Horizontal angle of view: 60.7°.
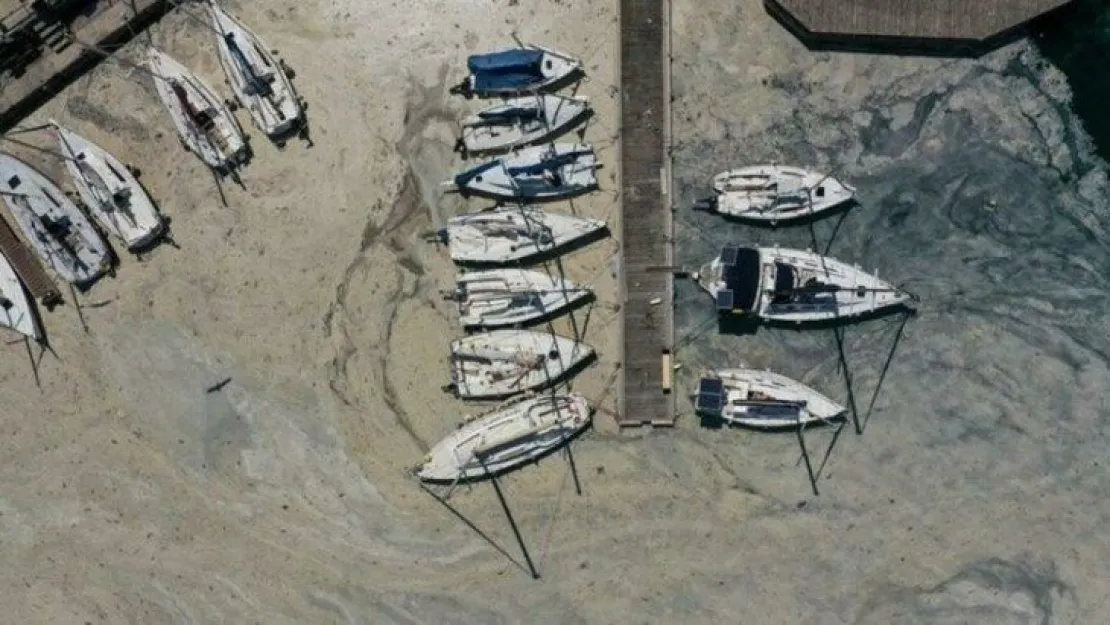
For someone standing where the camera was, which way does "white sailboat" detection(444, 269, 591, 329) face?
facing to the right of the viewer

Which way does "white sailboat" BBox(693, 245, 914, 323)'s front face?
to the viewer's right

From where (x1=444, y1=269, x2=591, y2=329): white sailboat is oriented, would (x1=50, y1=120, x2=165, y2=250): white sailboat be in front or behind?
behind

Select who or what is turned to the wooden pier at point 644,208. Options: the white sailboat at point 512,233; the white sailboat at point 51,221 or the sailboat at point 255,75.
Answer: the white sailboat at point 512,233

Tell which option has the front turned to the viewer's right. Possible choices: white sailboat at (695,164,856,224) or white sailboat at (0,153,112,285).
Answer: white sailboat at (695,164,856,224)

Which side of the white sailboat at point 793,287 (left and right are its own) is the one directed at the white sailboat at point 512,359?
back

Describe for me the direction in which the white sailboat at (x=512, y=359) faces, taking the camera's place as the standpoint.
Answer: facing to the right of the viewer

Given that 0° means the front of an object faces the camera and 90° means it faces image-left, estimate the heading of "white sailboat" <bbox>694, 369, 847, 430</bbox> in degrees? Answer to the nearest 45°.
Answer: approximately 270°
